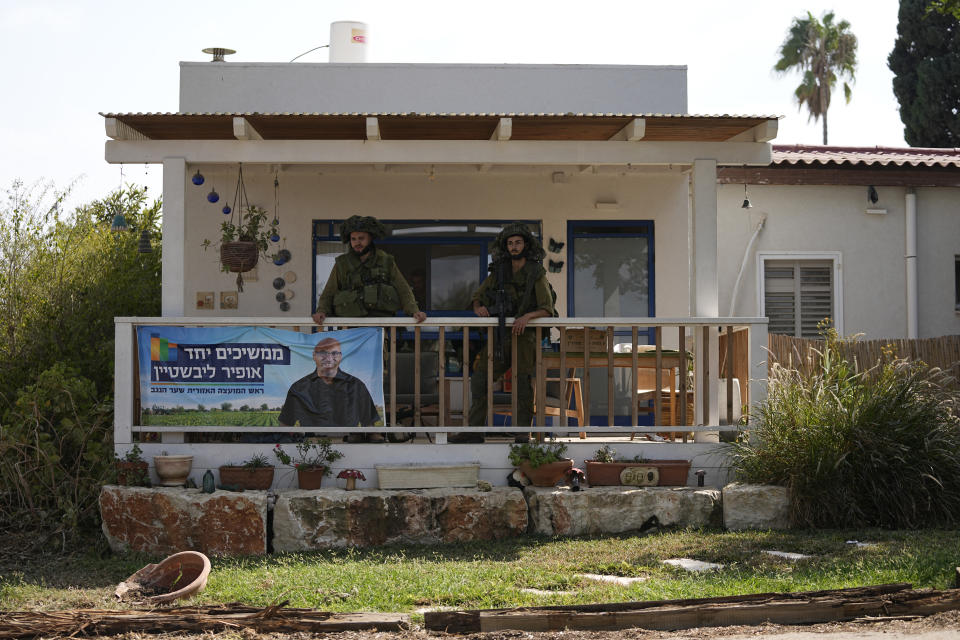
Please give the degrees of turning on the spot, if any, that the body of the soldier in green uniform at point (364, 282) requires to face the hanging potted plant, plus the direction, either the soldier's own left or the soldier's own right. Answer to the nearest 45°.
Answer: approximately 135° to the soldier's own right

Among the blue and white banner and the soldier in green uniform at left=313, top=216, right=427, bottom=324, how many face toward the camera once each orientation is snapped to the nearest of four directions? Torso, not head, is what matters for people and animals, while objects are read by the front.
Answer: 2

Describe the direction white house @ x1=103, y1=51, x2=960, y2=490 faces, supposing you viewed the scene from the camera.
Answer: facing the viewer

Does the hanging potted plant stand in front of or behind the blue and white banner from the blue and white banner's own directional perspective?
behind

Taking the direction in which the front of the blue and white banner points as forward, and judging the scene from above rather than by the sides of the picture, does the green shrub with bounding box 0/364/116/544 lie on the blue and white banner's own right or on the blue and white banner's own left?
on the blue and white banner's own right

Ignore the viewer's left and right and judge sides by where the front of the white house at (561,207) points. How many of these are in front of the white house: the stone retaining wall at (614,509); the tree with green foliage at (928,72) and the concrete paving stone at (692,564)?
2

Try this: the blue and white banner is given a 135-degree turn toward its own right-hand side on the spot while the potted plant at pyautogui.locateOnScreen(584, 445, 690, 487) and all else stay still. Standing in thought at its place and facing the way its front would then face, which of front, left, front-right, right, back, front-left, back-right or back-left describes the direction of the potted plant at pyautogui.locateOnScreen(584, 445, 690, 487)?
back-right

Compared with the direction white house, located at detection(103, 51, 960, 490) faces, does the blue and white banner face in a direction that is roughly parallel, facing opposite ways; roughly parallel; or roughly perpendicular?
roughly parallel

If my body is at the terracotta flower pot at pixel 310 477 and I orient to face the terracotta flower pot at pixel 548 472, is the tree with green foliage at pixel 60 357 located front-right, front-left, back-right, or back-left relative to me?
back-left

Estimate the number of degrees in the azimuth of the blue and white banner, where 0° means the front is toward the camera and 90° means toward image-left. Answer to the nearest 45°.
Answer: approximately 0°

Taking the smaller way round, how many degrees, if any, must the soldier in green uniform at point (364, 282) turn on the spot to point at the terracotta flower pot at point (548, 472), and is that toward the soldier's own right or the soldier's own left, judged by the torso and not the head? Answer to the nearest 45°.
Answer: approximately 45° to the soldier's own left

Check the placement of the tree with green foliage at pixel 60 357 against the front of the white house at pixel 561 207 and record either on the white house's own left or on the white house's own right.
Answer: on the white house's own right

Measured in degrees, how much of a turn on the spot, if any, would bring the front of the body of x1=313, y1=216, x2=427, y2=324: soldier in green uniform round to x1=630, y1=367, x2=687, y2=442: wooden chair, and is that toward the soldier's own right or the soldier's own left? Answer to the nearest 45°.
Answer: approximately 135° to the soldier's own left

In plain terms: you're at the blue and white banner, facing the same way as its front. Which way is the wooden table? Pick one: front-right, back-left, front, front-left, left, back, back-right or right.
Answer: left
